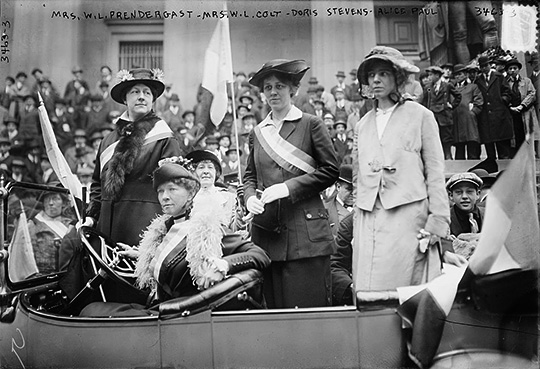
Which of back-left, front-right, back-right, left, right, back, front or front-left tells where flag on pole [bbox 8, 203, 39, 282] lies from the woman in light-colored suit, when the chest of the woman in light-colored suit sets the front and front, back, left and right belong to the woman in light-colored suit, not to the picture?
front-right

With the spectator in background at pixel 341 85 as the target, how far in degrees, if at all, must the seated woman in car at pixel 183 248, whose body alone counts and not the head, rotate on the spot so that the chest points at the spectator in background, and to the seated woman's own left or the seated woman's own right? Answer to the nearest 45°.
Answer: approximately 135° to the seated woman's own right

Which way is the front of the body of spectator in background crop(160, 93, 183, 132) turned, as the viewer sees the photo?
toward the camera

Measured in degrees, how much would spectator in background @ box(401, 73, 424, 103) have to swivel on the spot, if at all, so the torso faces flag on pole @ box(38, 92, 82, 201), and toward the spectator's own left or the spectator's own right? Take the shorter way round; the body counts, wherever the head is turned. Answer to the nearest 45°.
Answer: approximately 90° to the spectator's own right

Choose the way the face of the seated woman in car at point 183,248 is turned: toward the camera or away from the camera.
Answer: toward the camera

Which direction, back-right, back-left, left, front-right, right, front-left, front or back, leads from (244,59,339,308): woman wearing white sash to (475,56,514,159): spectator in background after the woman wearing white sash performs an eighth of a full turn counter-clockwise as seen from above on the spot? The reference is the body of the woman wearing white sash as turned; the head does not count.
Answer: left

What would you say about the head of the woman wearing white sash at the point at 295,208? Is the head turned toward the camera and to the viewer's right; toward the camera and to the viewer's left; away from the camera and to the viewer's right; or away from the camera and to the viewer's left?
toward the camera and to the viewer's left

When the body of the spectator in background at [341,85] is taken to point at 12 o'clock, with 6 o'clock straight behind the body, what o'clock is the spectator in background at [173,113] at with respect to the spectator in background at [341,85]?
the spectator in background at [173,113] is roughly at 3 o'clock from the spectator in background at [341,85].

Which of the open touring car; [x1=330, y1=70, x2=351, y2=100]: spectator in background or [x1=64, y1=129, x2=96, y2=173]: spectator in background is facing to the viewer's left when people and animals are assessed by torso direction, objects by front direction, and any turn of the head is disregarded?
the open touring car

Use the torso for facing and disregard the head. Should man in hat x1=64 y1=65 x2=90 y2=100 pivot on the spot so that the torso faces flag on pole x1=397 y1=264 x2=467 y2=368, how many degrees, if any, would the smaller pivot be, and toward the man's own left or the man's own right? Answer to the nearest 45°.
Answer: approximately 45° to the man's own left

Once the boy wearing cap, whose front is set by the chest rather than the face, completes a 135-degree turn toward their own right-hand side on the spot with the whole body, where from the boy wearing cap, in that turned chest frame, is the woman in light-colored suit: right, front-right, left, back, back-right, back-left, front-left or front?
left

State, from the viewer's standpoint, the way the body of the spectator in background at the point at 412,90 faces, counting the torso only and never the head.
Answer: toward the camera

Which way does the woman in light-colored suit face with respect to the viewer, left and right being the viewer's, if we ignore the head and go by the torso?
facing the viewer and to the left of the viewer
